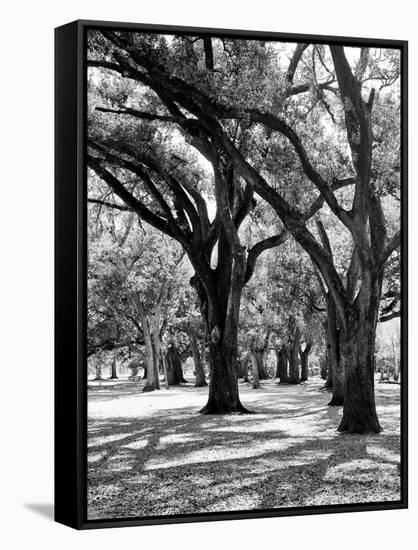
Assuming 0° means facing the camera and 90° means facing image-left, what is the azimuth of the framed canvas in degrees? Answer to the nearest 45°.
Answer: approximately 315°
